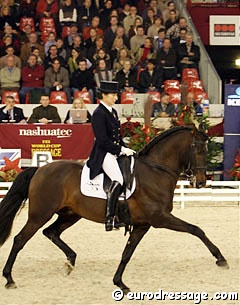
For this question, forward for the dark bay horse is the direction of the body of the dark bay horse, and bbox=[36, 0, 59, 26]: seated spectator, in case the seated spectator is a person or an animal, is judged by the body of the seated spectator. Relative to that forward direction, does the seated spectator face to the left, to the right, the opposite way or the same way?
to the right

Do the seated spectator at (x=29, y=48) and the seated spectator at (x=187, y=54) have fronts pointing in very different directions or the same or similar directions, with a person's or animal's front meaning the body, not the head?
same or similar directions

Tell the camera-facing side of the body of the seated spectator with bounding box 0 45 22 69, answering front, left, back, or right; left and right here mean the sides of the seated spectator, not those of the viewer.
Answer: front

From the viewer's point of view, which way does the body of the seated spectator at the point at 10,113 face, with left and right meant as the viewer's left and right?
facing the viewer

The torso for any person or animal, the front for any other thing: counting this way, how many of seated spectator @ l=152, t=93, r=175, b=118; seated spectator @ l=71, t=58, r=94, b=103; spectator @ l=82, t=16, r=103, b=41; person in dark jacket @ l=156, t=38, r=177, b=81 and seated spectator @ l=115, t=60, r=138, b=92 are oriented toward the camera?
5

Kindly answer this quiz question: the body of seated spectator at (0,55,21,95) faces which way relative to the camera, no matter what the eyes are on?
toward the camera

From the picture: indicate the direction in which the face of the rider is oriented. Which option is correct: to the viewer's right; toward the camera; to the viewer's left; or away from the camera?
to the viewer's right

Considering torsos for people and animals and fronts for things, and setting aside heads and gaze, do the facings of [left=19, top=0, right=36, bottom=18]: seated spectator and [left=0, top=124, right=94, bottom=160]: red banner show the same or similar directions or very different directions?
same or similar directions

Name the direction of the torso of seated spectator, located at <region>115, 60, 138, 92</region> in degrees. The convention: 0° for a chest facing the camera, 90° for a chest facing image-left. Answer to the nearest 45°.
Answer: approximately 0°

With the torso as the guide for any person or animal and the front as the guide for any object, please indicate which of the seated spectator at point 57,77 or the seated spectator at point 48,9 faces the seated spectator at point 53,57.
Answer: the seated spectator at point 48,9

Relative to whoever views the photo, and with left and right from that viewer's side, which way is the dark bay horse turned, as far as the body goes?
facing to the right of the viewer

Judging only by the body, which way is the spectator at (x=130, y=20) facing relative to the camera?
toward the camera

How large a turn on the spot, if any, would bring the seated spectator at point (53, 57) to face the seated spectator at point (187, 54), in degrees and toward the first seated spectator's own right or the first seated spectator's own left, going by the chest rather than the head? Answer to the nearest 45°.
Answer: approximately 90° to the first seated spectator's own left

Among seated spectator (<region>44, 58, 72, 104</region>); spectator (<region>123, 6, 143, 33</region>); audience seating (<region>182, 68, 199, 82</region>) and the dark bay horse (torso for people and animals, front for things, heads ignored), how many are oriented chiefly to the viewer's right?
1
